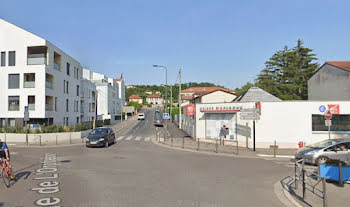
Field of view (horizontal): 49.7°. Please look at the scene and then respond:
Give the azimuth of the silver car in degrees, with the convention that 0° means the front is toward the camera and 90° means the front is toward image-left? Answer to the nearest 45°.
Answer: approximately 45°

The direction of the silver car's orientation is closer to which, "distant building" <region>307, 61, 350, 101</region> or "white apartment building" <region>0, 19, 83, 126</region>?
the white apartment building

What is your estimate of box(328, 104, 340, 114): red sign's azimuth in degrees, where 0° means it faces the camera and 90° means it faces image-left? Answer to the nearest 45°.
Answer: approximately 0°

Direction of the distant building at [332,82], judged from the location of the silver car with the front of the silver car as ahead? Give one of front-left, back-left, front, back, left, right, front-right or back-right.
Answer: back-right

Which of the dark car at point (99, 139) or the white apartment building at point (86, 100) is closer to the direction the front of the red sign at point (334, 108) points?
the dark car

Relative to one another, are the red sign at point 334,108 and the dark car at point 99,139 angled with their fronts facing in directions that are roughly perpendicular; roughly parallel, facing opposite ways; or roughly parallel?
roughly parallel

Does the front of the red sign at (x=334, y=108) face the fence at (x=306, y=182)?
yes

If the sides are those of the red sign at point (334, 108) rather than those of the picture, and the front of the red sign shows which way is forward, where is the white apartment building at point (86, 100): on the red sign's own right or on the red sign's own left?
on the red sign's own right

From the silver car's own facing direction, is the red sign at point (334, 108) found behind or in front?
behind

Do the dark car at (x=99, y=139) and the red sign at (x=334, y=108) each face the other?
no

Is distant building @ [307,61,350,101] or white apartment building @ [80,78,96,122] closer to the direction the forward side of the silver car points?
the white apartment building

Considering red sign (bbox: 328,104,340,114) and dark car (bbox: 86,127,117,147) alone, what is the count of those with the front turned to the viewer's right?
0

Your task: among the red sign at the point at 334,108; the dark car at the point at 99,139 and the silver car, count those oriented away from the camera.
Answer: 0

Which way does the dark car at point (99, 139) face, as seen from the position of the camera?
facing the viewer and to the left of the viewer

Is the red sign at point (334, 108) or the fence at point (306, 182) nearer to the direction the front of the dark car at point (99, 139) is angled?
the fence

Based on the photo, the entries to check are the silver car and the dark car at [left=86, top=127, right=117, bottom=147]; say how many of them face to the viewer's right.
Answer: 0

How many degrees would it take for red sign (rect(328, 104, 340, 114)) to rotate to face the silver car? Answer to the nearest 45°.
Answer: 0° — it already faces it

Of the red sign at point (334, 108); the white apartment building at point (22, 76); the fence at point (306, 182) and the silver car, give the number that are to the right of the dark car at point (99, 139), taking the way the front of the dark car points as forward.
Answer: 1

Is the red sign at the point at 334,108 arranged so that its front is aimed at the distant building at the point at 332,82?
no
